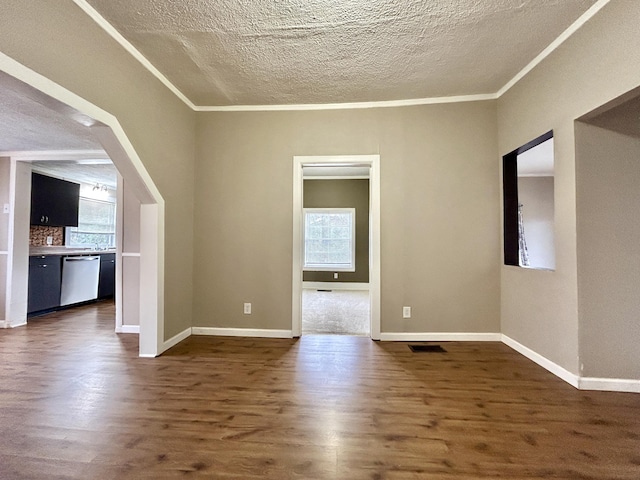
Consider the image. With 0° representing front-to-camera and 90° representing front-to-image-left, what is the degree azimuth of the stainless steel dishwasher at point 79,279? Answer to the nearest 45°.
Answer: approximately 315°

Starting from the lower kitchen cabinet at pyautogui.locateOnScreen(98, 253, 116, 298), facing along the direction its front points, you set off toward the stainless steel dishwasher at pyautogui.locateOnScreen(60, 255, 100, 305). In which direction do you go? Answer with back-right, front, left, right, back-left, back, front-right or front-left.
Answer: right

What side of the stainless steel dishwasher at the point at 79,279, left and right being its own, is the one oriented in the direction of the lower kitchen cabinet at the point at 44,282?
right

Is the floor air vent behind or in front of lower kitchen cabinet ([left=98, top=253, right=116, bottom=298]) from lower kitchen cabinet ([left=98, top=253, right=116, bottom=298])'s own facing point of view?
in front

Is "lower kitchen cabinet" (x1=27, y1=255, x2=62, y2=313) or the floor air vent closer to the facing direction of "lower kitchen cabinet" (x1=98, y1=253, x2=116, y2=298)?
the floor air vent

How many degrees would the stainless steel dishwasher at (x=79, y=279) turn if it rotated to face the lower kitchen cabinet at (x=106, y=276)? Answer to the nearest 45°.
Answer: approximately 90° to its left

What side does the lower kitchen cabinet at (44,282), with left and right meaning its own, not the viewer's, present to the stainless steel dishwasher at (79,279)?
left

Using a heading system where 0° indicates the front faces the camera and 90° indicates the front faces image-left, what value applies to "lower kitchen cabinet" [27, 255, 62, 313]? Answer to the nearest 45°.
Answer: approximately 315°

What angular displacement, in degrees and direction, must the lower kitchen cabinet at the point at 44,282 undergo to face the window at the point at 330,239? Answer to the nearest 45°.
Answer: approximately 45° to its left
